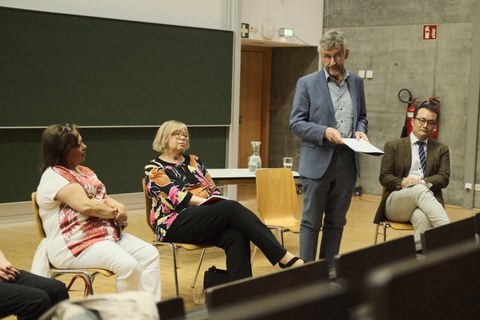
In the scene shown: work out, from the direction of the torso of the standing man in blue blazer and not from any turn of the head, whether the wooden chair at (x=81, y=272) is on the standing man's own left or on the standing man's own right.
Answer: on the standing man's own right

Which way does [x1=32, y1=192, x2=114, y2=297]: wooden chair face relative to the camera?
to the viewer's right

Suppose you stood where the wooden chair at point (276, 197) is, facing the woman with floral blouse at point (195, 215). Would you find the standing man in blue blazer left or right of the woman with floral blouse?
left
